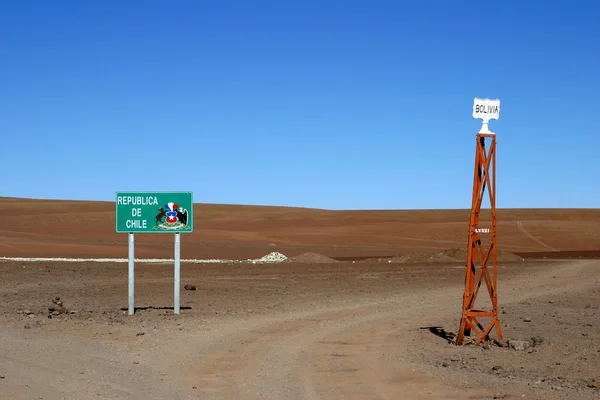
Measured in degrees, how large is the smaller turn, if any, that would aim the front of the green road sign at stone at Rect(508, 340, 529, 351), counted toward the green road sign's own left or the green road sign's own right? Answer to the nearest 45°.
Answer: approximately 45° to the green road sign's own left

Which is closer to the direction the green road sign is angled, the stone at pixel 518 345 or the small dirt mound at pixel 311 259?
the stone

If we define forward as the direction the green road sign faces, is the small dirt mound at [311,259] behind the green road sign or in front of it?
behind

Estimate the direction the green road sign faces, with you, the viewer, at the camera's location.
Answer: facing the viewer

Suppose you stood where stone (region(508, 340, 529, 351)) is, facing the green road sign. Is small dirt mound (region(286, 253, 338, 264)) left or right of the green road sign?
right
